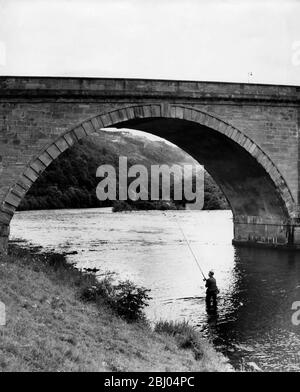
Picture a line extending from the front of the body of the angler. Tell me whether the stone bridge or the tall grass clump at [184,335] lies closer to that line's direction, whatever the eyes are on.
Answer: the stone bridge

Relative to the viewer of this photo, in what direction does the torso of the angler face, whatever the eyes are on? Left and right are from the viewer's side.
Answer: facing away from the viewer and to the left of the viewer

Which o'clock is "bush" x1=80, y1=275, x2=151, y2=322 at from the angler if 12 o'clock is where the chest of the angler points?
The bush is roughly at 9 o'clock from the angler.

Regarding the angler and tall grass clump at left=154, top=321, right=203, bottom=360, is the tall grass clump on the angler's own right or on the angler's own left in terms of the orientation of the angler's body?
on the angler's own left
